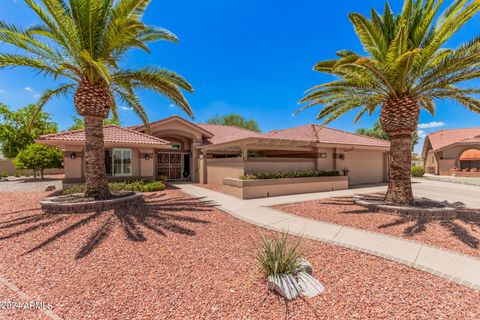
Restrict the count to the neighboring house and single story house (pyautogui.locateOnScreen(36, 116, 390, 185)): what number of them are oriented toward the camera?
2

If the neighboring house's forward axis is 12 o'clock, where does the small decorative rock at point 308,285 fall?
The small decorative rock is roughly at 12 o'clock from the neighboring house.

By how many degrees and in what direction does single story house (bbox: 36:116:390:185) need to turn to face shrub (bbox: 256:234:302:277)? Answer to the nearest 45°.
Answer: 0° — it already faces it

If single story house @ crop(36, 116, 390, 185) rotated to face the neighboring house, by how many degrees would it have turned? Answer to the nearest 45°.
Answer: approximately 90° to its left

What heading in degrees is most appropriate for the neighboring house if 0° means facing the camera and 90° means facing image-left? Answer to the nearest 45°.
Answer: approximately 0°

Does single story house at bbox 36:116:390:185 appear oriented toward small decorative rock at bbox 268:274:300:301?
yes

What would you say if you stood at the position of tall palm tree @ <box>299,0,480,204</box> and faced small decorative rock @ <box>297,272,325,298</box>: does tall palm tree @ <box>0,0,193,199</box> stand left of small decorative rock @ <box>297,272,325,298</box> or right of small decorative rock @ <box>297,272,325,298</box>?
right

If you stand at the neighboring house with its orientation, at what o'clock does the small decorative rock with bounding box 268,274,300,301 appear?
The small decorative rock is roughly at 12 o'clock from the neighboring house.

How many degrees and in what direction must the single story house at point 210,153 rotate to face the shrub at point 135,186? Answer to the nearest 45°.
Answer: approximately 90° to its right
